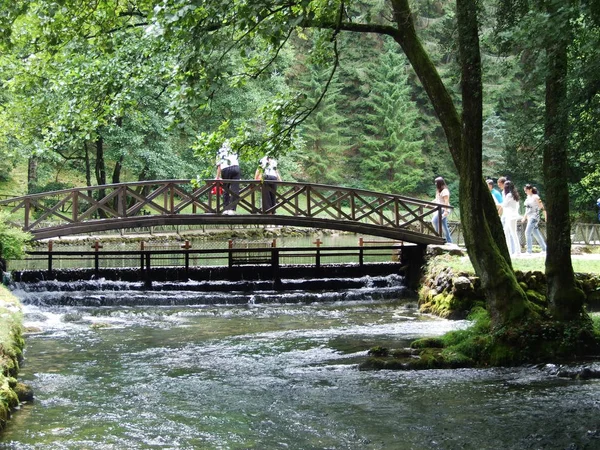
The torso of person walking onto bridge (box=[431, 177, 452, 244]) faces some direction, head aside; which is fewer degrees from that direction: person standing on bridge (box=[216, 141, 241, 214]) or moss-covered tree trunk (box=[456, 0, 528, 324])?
the person standing on bridge

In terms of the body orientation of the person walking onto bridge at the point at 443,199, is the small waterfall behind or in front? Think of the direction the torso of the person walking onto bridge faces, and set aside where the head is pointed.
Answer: in front

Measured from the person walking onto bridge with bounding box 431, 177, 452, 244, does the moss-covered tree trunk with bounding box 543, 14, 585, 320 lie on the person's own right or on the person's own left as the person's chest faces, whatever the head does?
on the person's own left

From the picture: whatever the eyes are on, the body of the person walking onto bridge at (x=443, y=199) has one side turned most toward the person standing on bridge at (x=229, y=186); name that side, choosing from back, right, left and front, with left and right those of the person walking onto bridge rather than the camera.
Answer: front

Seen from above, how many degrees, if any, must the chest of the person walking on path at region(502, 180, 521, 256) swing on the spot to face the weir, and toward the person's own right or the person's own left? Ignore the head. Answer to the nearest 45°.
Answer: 0° — they already face it

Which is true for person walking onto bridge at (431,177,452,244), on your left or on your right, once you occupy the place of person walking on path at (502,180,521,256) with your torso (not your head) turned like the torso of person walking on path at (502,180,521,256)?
on your right

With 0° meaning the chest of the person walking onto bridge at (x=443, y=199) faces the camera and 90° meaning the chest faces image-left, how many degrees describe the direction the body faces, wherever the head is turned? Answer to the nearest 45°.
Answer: approximately 90°

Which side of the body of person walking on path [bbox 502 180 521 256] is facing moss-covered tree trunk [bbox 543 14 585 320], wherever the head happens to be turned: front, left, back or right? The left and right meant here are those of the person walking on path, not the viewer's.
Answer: left

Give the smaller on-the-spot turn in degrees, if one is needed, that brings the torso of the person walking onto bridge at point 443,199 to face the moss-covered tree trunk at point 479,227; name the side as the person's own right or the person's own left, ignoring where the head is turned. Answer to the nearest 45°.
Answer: approximately 90° to the person's own left

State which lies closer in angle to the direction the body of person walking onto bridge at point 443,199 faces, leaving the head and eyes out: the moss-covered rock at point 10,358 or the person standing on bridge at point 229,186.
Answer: the person standing on bridge

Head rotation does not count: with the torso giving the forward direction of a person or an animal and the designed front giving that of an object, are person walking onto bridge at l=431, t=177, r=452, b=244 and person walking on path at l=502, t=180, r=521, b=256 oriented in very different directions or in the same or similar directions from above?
same or similar directions
